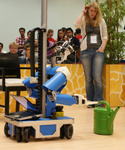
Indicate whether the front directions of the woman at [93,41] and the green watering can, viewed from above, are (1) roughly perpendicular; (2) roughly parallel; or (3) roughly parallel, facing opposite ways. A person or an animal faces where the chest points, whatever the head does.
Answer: roughly perpendicular

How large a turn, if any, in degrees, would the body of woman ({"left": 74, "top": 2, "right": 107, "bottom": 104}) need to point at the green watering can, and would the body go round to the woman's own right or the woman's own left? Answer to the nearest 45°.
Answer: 0° — they already face it

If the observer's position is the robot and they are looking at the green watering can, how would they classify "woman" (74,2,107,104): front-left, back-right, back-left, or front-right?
front-left

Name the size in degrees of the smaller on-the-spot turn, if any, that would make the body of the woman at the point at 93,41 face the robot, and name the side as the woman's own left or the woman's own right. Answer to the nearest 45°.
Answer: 0° — they already face it

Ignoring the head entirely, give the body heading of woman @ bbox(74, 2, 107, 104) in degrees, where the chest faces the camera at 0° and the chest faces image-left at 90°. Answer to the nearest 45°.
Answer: approximately 0°

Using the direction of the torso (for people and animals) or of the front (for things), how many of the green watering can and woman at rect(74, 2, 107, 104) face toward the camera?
1
